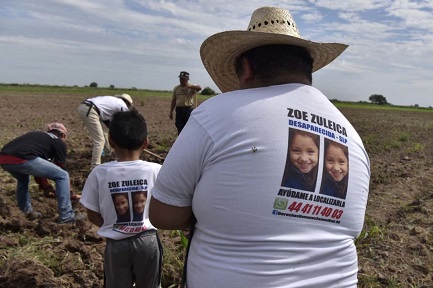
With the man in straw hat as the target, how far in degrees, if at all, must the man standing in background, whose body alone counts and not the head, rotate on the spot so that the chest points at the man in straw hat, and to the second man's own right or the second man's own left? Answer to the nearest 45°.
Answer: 0° — they already face them

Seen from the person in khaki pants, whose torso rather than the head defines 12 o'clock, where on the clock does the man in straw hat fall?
The man in straw hat is roughly at 3 o'clock from the person in khaki pants.

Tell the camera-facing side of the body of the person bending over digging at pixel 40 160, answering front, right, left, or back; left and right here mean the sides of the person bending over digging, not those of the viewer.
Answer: right

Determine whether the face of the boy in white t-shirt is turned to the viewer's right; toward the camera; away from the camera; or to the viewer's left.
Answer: away from the camera

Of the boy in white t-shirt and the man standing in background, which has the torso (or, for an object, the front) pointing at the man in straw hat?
the man standing in background

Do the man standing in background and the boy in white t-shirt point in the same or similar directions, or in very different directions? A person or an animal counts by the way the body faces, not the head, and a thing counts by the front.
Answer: very different directions

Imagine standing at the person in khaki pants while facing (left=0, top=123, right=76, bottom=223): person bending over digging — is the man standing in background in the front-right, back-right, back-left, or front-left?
back-left

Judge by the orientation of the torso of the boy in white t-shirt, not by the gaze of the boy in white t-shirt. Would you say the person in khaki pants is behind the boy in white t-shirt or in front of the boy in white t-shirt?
in front

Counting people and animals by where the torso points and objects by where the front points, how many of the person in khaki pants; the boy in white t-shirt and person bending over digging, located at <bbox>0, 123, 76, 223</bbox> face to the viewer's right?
2

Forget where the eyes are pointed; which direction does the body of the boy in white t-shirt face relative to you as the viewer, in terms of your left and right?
facing away from the viewer

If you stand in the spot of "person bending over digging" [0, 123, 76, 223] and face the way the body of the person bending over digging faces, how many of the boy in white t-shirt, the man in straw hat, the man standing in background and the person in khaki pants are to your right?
2

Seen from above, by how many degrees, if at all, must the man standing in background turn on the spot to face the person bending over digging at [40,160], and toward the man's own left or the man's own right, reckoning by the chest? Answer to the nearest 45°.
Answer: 0° — they already face them

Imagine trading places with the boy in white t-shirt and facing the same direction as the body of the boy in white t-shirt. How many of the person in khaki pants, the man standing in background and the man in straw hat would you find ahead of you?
2

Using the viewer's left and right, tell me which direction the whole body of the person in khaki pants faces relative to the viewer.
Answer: facing to the right of the viewer

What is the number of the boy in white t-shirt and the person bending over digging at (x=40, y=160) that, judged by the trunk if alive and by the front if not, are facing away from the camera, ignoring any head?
1
